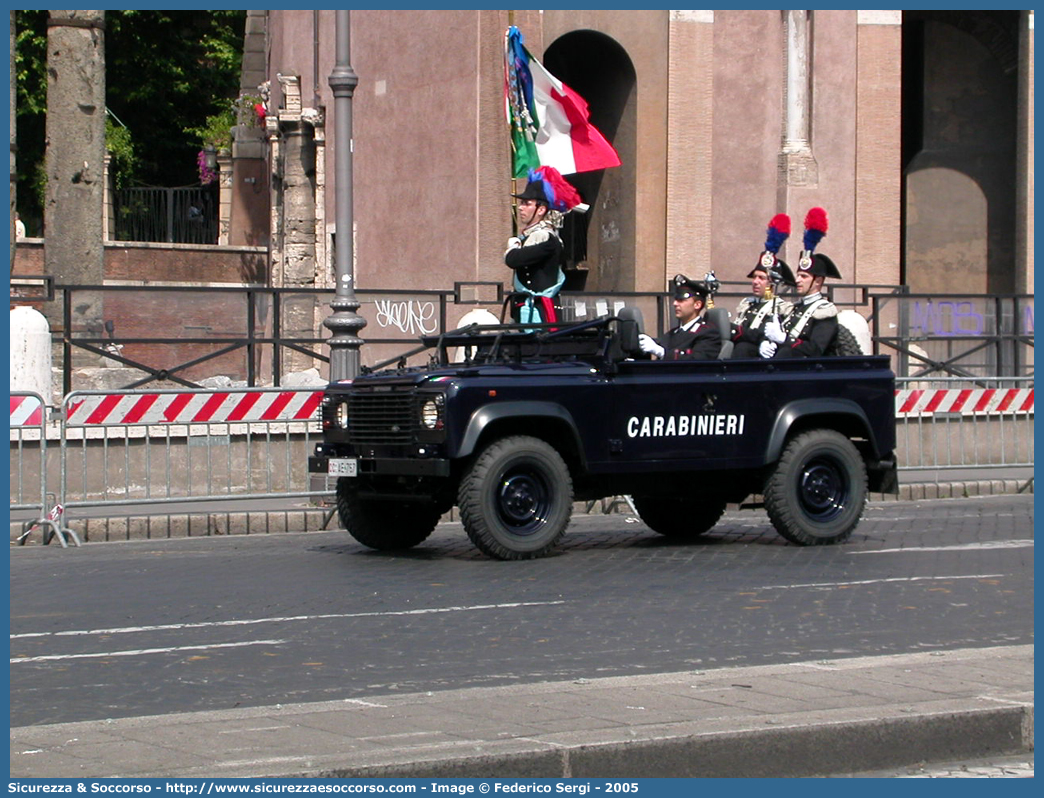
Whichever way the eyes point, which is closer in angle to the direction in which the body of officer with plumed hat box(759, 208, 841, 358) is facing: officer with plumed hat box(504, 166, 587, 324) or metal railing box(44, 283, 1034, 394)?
the officer with plumed hat

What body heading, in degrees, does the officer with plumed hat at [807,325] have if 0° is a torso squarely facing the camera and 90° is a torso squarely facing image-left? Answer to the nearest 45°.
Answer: approximately 45°

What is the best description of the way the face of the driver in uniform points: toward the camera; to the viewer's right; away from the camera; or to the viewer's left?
to the viewer's left

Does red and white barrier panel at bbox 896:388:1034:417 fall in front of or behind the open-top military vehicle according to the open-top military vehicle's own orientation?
behind

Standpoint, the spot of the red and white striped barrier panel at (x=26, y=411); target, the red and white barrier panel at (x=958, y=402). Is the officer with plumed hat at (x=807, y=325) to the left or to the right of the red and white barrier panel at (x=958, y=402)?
right
